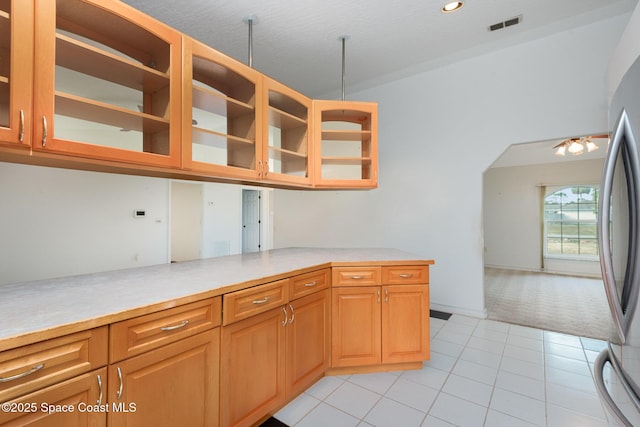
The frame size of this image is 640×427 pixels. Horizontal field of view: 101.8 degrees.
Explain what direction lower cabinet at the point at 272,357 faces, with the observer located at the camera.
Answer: facing the viewer and to the right of the viewer

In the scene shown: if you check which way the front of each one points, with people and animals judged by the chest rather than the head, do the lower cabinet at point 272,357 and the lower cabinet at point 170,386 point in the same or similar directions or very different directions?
same or similar directions

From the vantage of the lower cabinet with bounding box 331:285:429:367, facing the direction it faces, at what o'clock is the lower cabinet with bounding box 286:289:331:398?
the lower cabinet with bounding box 286:289:331:398 is roughly at 2 o'clock from the lower cabinet with bounding box 331:285:429:367.

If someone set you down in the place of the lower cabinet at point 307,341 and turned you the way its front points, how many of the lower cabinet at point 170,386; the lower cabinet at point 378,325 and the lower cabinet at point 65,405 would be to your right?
2

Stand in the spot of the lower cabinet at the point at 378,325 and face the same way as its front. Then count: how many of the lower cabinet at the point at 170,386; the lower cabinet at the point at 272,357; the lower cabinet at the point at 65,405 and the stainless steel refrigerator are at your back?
0

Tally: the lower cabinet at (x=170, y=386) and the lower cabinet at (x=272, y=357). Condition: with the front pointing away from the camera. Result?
0

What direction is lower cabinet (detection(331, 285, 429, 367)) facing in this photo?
toward the camera

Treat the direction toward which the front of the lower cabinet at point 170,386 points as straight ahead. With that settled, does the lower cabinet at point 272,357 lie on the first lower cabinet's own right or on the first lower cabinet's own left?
on the first lower cabinet's own left

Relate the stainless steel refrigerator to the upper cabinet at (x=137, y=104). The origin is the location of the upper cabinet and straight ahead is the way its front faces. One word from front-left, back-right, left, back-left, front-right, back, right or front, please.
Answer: front

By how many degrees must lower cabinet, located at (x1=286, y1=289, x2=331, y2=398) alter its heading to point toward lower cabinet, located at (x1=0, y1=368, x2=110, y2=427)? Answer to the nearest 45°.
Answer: approximately 90° to its right

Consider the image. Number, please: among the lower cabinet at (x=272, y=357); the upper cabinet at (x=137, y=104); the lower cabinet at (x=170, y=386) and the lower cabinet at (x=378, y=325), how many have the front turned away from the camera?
0

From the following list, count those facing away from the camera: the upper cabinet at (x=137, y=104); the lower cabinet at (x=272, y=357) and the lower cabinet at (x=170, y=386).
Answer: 0

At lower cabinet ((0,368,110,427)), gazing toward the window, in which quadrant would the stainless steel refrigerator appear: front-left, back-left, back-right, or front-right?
front-right

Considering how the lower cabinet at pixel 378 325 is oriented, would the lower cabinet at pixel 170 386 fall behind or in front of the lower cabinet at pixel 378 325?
in front

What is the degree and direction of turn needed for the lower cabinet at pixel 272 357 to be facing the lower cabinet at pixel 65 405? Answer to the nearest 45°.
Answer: approximately 90° to its right

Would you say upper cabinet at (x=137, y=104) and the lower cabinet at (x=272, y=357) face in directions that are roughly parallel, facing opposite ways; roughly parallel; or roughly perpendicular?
roughly parallel

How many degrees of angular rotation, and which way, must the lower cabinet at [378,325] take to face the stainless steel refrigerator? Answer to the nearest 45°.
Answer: approximately 45° to its left

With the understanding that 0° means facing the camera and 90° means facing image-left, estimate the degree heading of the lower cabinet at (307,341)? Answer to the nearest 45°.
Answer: approximately 315°
